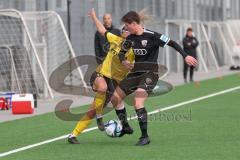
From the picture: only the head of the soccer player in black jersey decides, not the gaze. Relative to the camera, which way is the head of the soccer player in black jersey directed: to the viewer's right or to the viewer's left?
to the viewer's left

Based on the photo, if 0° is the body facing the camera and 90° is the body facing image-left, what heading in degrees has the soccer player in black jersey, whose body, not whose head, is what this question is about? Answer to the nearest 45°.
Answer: approximately 45°

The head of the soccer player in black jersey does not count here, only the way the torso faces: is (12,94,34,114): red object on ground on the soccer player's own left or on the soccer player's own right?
on the soccer player's own right
